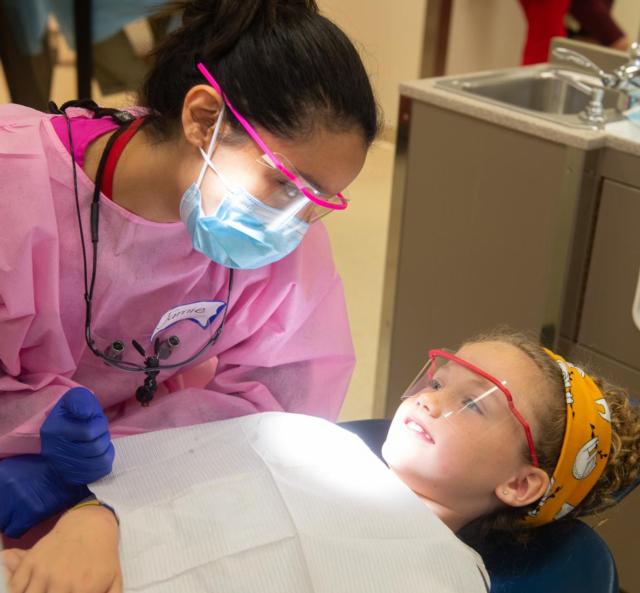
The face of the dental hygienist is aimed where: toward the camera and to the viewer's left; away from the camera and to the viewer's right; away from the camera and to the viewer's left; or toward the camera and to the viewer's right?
toward the camera and to the viewer's right

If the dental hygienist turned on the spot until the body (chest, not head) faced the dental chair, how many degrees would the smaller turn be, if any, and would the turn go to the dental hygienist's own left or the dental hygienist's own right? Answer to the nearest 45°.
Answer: approximately 45° to the dental hygienist's own left

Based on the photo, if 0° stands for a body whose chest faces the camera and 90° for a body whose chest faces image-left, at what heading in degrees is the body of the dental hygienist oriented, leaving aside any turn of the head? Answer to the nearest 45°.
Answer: approximately 315°
